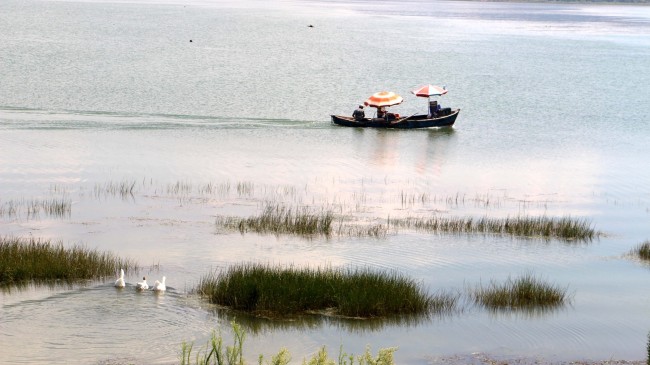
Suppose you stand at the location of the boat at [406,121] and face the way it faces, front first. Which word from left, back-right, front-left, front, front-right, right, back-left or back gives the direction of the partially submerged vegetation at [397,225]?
right

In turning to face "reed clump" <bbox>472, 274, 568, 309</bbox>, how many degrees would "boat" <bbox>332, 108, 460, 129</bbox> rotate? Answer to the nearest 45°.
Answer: approximately 90° to its right

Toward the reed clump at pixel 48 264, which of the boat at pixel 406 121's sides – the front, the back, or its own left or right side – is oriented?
right

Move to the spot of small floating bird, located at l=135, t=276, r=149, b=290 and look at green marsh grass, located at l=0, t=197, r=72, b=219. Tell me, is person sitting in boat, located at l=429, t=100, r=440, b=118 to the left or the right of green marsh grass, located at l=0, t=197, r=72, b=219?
right

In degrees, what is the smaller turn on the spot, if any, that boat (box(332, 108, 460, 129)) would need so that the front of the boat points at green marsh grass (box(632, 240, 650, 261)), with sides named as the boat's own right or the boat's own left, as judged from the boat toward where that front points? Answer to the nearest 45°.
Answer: approximately 90° to the boat's own right

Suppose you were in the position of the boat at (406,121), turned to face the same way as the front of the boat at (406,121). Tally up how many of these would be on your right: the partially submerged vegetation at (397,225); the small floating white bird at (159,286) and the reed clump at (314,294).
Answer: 3

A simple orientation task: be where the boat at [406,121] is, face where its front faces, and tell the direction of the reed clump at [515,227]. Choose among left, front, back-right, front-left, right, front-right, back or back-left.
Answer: right

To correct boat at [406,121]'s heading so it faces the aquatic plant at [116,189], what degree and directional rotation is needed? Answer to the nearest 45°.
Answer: approximately 135° to its right

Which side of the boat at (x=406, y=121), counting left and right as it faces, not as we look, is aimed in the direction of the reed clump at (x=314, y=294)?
right

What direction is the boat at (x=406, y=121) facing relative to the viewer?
to the viewer's right
